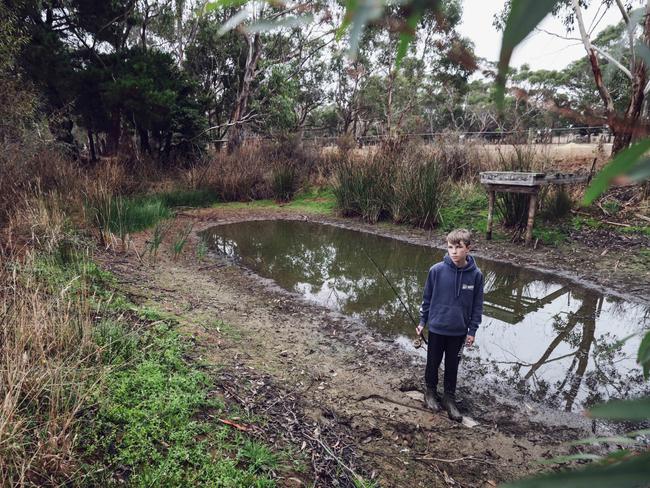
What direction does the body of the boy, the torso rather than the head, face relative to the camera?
toward the camera

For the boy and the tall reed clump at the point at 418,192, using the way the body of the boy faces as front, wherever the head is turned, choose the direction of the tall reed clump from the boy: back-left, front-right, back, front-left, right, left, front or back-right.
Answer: back

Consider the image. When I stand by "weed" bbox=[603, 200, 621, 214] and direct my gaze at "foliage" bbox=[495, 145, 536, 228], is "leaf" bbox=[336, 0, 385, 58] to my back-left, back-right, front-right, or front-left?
front-left

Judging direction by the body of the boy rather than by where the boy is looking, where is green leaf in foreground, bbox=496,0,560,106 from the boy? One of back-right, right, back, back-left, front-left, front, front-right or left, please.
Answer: front

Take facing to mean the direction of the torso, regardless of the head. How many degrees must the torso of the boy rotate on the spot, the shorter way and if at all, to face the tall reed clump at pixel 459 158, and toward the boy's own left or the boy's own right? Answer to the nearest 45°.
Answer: approximately 180°

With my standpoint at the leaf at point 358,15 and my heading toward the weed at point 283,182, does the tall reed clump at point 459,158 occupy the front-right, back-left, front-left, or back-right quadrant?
front-right

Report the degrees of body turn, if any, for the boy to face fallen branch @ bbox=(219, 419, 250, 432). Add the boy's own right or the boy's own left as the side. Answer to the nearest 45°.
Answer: approximately 45° to the boy's own right

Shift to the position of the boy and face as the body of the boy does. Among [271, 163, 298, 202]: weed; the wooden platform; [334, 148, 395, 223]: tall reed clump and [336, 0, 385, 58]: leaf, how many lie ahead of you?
1

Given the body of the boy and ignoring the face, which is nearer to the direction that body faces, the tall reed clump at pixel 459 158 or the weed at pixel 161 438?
the weed

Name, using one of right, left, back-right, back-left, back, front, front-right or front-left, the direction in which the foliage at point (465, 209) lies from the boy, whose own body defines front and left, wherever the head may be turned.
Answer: back

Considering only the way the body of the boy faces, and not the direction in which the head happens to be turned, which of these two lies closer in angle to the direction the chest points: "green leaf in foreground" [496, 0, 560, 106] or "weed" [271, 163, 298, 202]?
the green leaf in foreground

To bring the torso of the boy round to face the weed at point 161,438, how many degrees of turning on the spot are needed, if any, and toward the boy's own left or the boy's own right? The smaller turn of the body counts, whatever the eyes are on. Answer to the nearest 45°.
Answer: approximately 45° to the boy's own right
